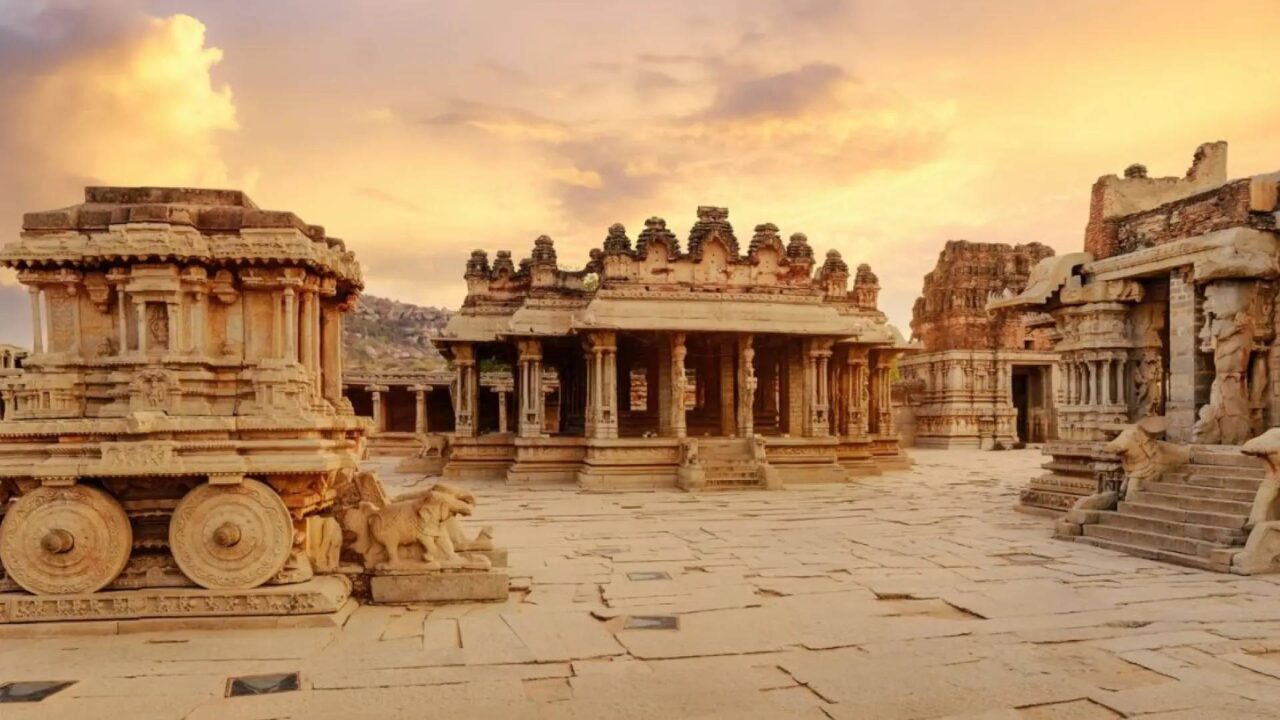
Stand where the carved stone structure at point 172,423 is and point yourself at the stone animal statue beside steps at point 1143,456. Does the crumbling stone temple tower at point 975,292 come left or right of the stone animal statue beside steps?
left

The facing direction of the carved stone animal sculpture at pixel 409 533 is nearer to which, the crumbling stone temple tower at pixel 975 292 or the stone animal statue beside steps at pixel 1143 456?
the stone animal statue beside steps

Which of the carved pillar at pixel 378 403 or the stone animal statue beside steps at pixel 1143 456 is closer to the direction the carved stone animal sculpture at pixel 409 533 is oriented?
the stone animal statue beside steps

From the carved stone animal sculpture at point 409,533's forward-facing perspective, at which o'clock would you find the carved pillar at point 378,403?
The carved pillar is roughly at 9 o'clock from the carved stone animal sculpture.

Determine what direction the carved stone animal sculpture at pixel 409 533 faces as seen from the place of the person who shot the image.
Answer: facing to the right of the viewer
